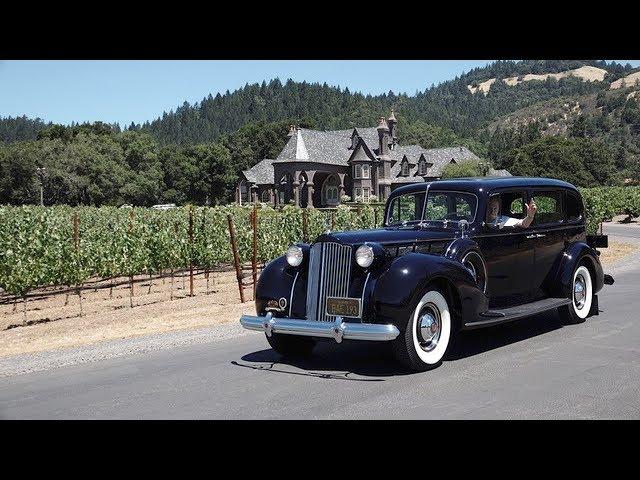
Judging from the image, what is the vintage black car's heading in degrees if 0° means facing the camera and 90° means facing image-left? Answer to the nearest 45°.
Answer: approximately 45°
